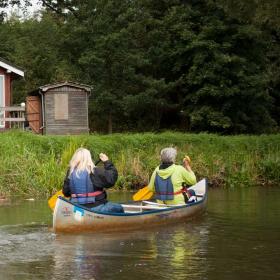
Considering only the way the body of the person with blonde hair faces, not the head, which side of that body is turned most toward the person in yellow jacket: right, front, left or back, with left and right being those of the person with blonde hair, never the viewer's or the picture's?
front

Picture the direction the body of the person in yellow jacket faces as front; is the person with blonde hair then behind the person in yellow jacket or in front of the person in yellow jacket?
behind

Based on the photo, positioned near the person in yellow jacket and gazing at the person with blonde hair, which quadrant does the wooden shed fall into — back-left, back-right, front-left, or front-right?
back-right

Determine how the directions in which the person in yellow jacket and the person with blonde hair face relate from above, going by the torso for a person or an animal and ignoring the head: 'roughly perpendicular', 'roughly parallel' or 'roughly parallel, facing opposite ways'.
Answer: roughly parallel

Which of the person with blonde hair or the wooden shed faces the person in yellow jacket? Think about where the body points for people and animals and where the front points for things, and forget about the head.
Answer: the person with blonde hair

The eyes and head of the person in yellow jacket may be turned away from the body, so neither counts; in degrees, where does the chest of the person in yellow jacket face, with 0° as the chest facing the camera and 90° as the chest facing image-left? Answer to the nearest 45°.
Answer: approximately 225°

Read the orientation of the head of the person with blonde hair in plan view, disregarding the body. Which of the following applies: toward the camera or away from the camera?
away from the camera

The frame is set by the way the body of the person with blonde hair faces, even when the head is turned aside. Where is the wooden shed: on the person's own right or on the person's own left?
on the person's own left

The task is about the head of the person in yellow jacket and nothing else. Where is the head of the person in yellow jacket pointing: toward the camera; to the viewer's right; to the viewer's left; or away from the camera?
away from the camera

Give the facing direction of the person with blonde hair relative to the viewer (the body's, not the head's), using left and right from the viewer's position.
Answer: facing away from the viewer and to the right of the viewer
